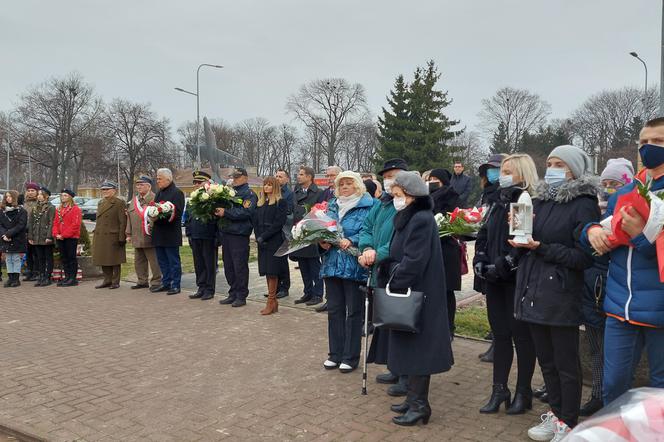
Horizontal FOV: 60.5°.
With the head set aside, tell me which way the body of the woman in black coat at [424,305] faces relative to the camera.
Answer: to the viewer's left

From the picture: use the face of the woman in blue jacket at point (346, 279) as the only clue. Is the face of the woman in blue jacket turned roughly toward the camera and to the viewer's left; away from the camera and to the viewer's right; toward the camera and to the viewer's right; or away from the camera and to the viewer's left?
toward the camera and to the viewer's left

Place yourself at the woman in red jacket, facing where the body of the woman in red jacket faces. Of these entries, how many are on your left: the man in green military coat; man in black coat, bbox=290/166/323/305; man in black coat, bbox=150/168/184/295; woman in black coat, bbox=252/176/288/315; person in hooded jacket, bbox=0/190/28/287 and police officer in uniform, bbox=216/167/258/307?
5

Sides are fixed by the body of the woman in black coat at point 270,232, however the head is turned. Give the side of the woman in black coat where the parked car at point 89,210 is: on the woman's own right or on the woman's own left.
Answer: on the woman's own right

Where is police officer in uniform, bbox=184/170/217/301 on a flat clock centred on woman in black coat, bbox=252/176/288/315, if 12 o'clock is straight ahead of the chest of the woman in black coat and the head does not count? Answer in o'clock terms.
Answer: The police officer in uniform is roughly at 3 o'clock from the woman in black coat.

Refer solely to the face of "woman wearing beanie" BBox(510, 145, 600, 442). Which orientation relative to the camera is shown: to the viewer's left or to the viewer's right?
to the viewer's left

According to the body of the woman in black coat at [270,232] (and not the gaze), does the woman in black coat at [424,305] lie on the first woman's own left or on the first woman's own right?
on the first woman's own left

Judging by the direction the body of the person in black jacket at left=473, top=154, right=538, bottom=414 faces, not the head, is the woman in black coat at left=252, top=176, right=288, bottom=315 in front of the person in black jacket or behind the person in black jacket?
in front

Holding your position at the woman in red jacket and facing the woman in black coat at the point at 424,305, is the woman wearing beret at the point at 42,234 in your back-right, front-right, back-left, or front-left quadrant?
back-right

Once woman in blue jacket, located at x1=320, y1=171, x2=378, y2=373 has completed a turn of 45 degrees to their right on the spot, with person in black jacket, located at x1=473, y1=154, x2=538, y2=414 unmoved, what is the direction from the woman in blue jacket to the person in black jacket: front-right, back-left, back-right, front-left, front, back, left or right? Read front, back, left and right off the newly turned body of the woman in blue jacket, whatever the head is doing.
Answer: back-left

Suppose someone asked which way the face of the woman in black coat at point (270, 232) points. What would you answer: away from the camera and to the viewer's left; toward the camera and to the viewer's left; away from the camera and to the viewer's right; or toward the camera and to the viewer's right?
toward the camera and to the viewer's left

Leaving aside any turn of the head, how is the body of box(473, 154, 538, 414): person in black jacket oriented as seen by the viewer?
to the viewer's left
